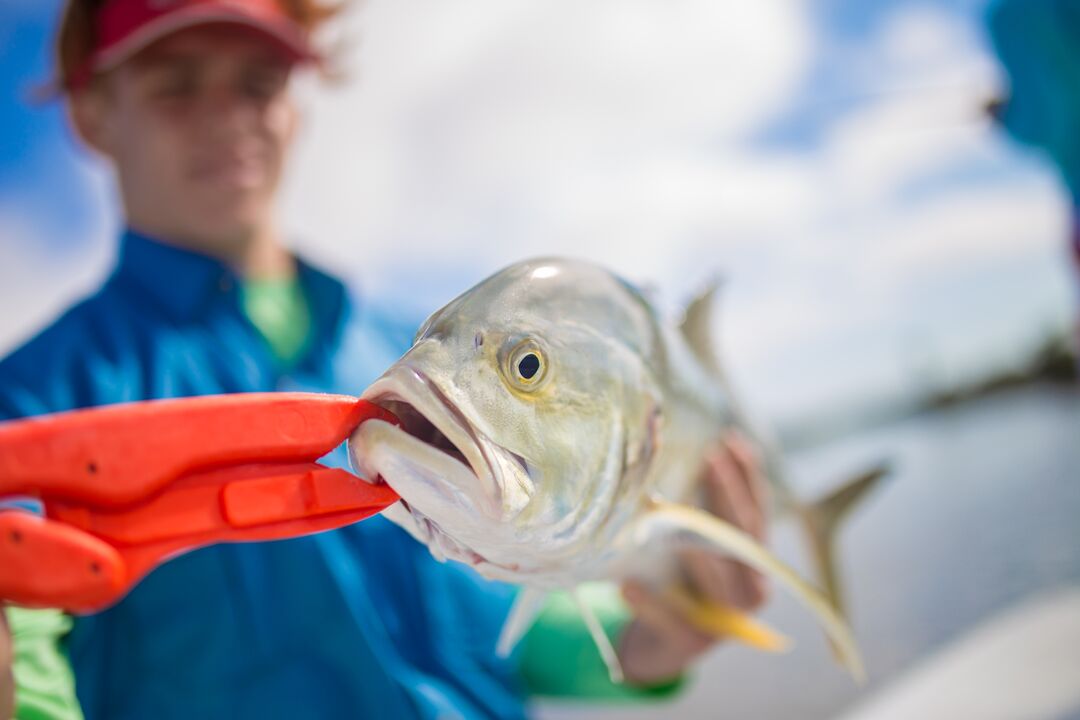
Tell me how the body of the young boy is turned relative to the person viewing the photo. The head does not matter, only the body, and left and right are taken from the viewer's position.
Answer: facing the viewer and to the right of the viewer
